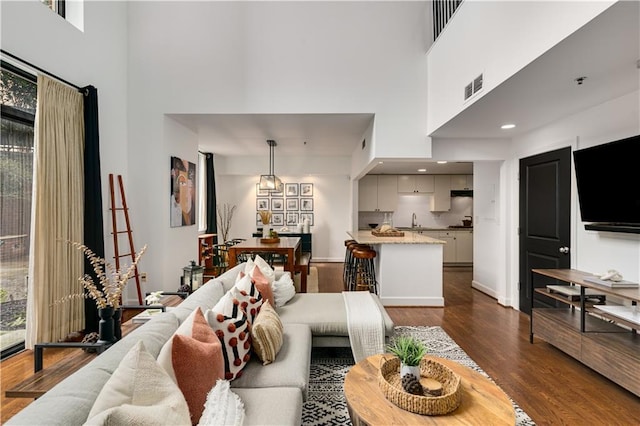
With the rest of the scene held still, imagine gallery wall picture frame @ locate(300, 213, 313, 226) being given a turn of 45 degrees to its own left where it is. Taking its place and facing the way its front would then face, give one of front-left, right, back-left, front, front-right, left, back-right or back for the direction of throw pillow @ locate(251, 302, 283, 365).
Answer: front-right

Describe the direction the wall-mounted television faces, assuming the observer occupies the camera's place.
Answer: facing the viewer and to the left of the viewer

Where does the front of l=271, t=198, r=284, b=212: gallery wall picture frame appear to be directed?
toward the camera

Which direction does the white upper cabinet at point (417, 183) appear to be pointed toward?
toward the camera

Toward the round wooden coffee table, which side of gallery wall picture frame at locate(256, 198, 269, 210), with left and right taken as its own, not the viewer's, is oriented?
front

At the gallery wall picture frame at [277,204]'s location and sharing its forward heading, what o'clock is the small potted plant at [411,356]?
The small potted plant is roughly at 12 o'clock from the gallery wall picture frame.

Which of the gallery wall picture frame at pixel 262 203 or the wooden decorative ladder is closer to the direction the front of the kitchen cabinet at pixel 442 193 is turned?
the wooden decorative ladder

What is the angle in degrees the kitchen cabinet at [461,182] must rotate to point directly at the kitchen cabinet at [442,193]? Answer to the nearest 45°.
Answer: approximately 90° to its right

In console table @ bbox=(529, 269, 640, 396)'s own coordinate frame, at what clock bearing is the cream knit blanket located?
The cream knit blanket is roughly at 12 o'clock from the console table.

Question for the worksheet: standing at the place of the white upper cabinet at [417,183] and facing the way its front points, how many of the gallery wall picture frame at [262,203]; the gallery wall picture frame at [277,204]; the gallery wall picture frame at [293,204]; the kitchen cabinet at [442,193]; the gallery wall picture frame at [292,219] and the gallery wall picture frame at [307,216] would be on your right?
5

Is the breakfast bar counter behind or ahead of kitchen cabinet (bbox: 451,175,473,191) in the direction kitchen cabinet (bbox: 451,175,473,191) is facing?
ahead

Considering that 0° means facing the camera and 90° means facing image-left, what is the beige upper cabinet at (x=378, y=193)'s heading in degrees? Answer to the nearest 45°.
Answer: approximately 0°

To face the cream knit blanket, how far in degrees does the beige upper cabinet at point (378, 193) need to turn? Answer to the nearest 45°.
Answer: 0° — it already faces it

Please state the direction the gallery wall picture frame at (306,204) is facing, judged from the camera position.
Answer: facing the viewer

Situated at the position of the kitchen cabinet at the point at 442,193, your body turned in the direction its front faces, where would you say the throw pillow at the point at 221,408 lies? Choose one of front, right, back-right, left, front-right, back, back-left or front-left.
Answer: front

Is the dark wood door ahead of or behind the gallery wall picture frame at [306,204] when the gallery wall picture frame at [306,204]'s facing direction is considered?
ahead

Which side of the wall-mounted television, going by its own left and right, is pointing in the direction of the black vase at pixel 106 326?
front

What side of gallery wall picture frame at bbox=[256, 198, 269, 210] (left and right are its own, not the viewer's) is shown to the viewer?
front

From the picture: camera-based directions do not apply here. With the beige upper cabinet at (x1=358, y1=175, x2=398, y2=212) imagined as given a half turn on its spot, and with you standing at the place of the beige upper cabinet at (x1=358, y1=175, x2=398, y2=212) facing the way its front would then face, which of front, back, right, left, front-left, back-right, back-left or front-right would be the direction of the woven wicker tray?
back
